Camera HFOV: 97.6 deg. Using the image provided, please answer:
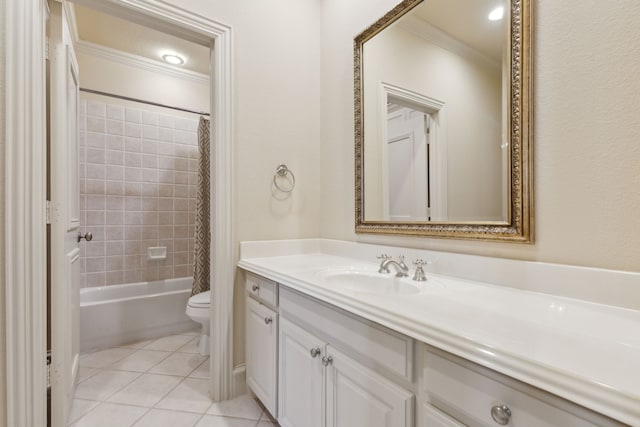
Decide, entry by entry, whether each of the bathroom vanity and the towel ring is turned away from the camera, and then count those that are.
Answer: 0

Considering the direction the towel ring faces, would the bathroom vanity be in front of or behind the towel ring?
in front

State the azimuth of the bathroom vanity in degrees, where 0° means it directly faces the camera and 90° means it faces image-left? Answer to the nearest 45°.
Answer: approximately 45°

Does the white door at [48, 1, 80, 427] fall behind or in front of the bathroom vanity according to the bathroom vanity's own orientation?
in front

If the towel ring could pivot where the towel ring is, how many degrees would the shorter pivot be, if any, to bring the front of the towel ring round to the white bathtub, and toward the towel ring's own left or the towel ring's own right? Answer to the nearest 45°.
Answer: approximately 180°

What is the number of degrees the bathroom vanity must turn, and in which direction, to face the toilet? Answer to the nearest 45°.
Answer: approximately 90° to its right

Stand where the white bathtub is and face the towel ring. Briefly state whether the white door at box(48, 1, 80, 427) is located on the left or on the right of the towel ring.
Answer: right

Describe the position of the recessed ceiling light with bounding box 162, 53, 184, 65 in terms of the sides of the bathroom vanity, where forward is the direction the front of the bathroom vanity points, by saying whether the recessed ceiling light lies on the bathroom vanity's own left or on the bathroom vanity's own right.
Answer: on the bathroom vanity's own right

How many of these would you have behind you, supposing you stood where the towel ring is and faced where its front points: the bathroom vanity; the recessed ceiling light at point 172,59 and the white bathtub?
2

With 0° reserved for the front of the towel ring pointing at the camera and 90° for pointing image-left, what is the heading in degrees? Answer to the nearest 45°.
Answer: approximately 315°
